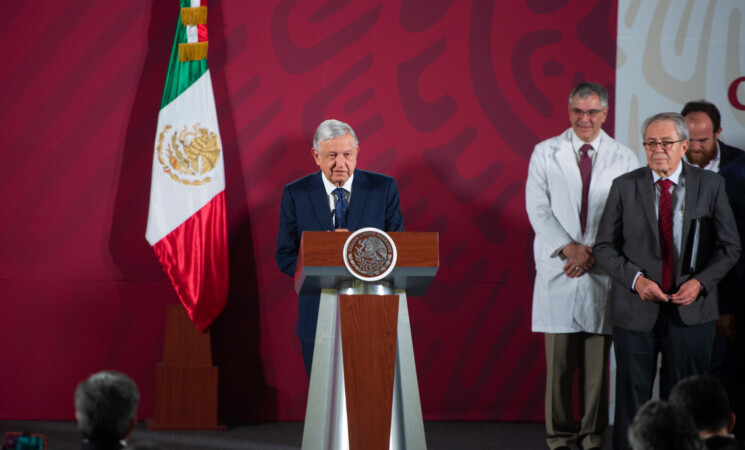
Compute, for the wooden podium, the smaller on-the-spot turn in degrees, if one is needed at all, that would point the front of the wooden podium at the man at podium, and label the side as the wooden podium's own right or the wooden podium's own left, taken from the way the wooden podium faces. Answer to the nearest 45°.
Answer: approximately 180°

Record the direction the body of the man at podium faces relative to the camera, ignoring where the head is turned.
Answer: toward the camera

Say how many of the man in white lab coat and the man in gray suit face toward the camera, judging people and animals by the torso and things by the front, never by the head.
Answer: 2

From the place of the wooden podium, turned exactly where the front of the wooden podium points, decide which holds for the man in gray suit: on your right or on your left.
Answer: on your left

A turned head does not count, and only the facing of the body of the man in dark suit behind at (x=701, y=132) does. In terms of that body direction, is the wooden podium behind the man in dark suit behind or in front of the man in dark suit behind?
in front

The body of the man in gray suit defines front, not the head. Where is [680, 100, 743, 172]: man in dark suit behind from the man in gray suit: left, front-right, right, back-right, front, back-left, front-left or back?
back

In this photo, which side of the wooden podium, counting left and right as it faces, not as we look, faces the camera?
front
